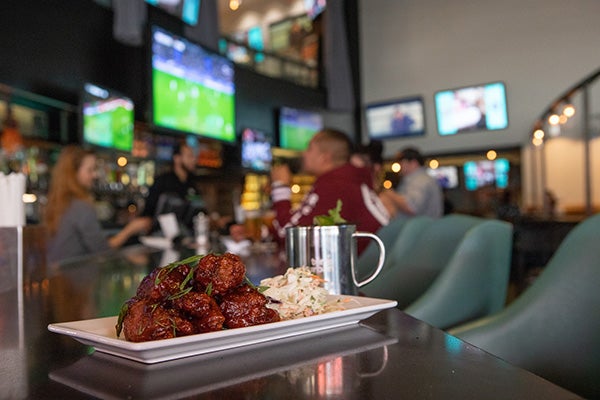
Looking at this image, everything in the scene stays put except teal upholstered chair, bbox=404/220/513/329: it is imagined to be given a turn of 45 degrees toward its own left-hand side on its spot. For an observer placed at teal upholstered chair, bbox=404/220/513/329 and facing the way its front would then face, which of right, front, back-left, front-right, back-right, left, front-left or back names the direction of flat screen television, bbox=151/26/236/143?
back-right

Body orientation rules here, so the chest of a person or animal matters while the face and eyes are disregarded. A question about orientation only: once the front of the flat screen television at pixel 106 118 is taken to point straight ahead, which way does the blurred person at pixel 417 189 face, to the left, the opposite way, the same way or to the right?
the opposite way

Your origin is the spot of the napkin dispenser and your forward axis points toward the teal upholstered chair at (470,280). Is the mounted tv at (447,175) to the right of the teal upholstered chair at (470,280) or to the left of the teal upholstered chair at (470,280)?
left

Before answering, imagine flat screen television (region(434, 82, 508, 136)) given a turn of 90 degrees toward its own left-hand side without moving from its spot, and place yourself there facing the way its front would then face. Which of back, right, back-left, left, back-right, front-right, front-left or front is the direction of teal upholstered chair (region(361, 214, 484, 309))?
front-right

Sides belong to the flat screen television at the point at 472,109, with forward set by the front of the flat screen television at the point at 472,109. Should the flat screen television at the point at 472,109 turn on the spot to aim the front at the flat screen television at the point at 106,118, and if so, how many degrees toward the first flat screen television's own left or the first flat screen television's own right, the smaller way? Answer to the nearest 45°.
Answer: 0° — it already faces it

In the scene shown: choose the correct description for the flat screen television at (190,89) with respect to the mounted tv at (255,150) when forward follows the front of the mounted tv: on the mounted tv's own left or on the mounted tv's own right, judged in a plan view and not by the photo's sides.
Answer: on the mounted tv's own right

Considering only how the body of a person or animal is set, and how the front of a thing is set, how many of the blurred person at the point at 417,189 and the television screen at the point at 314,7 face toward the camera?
1

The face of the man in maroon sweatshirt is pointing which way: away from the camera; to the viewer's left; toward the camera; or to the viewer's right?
to the viewer's left

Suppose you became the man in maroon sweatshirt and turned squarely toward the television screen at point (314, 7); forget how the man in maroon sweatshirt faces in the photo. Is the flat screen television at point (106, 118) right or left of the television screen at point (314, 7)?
left
